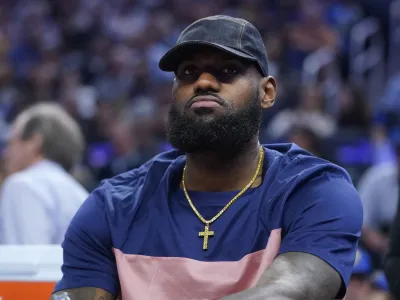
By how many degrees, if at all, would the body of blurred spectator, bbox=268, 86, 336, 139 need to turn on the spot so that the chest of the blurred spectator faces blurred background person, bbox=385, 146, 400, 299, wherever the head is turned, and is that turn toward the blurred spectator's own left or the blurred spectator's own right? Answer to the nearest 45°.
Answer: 0° — they already face them

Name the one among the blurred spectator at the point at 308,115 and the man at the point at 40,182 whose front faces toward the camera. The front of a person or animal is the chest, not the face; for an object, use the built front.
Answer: the blurred spectator

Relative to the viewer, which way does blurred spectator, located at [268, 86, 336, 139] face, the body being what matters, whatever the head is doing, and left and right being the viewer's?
facing the viewer

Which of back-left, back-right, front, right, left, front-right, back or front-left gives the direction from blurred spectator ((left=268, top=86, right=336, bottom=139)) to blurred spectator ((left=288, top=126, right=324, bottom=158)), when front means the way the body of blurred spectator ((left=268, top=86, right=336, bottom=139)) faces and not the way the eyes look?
front

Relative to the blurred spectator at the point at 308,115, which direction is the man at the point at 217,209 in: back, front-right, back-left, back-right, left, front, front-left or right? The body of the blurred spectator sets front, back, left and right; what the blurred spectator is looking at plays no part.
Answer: front

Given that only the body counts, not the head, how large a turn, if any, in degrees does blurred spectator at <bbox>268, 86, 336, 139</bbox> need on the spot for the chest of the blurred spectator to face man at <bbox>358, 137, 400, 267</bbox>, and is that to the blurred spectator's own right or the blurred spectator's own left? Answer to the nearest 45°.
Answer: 0° — they already face them

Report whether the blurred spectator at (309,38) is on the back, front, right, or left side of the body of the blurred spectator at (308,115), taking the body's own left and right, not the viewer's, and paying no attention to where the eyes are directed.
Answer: back

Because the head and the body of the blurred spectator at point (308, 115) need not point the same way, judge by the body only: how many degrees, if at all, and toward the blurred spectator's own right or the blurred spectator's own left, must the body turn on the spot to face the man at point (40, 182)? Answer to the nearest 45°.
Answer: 0° — they already face them

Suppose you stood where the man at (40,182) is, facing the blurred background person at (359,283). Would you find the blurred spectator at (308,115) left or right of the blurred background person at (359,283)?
left

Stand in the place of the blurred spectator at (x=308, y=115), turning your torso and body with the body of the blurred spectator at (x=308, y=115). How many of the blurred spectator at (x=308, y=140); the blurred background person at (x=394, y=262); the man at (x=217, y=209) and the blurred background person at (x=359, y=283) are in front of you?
4
